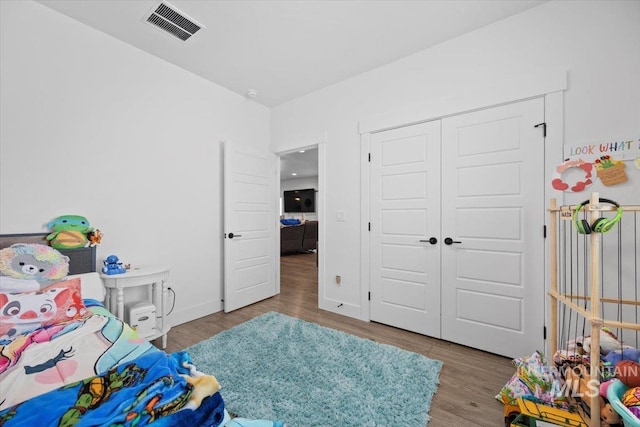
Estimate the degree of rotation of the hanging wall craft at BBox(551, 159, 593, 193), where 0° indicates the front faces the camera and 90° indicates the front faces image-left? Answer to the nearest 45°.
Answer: approximately 0°

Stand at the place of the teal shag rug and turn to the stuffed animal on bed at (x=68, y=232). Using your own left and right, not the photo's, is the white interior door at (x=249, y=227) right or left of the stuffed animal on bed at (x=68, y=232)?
right

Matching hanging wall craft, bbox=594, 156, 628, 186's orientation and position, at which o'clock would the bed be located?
The bed is roughly at 1 o'clock from the hanging wall craft.

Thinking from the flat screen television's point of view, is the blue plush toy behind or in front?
in front

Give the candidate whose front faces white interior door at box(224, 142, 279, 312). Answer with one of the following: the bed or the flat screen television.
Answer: the flat screen television

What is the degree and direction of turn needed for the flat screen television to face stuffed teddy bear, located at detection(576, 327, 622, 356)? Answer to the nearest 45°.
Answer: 0° — it already faces it

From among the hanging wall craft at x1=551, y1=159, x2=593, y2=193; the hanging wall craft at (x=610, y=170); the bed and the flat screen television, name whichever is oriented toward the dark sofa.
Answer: the flat screen television

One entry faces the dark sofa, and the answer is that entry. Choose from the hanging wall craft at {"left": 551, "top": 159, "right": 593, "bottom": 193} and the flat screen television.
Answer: the flat screen television
